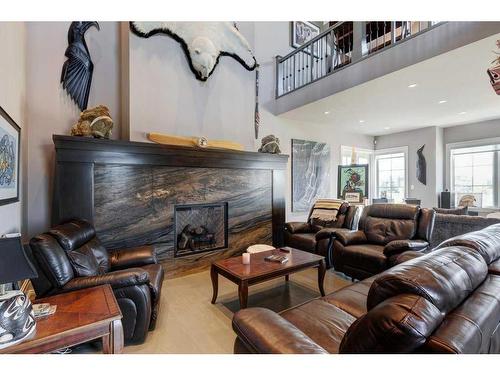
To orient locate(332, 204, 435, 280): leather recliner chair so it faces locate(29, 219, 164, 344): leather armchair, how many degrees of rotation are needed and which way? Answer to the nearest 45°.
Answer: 0° — it already faces it

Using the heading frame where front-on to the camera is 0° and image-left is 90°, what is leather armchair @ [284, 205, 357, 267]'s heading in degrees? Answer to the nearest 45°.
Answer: approximately 45°

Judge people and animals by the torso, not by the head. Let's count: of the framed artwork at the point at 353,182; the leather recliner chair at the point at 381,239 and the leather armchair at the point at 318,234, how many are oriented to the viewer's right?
0

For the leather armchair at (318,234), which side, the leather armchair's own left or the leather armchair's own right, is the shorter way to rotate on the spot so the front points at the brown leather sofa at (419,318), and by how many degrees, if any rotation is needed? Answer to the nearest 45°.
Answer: approximately 45° to the leather armchair's own left

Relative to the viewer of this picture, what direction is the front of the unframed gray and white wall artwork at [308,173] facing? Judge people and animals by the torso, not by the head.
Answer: facing the viewer and to the right of the viewer

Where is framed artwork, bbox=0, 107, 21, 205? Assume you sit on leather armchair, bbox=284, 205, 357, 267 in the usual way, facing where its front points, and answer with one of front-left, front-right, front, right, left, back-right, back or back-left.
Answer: front

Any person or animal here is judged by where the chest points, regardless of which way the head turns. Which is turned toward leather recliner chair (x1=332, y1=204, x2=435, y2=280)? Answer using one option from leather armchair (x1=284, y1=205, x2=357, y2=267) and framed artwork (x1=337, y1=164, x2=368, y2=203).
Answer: the framed artwork

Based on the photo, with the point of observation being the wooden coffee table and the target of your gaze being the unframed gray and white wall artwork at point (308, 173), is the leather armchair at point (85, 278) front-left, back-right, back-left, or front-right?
back-left

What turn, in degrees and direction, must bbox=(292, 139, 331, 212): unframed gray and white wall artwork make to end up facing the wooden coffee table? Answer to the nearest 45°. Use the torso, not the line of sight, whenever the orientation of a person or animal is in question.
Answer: approximately 45° to its right

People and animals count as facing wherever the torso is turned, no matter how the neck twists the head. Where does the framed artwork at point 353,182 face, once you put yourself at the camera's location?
facing the viewer

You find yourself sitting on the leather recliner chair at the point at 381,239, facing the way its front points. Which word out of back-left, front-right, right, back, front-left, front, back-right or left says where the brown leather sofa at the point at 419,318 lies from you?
front-left

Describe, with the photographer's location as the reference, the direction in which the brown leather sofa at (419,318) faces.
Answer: facing away from the viewer and to the left of the viewer

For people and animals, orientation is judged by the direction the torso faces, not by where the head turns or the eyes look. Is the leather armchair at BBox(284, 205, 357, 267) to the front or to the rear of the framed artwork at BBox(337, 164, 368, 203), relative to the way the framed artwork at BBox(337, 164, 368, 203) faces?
to the front

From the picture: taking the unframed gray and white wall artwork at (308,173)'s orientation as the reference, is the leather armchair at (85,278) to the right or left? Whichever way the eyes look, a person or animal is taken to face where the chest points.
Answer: on its right

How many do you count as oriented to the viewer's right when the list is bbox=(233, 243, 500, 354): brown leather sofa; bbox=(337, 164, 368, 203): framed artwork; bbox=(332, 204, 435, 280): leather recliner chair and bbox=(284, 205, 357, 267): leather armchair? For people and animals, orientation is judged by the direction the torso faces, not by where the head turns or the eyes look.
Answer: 0
